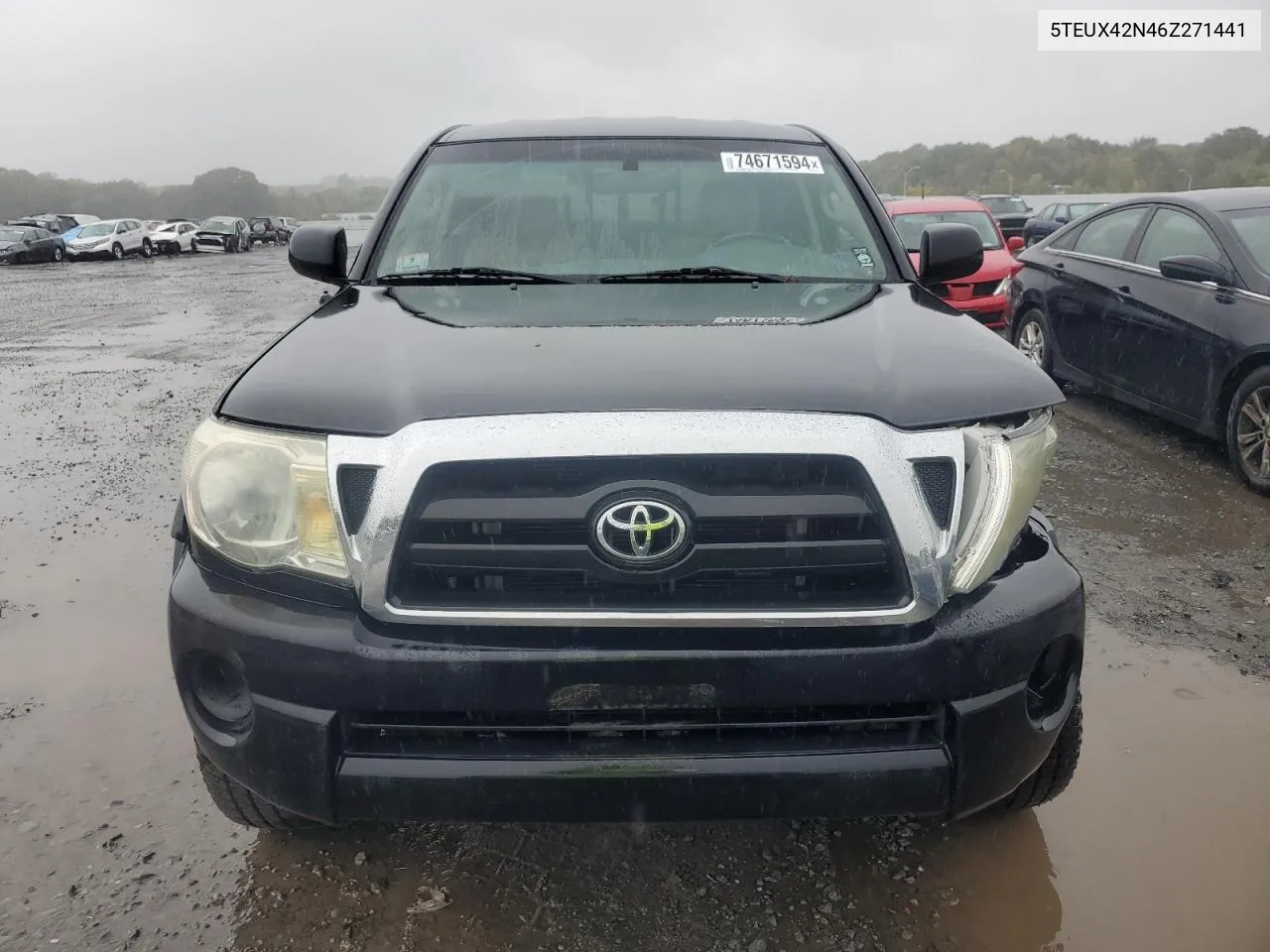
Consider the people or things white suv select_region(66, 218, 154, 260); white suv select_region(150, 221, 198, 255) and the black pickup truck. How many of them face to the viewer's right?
0

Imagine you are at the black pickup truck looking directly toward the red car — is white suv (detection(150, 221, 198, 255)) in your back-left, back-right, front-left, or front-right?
front-left

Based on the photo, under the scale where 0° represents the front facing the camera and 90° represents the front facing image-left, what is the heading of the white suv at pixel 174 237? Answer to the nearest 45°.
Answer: approximately 45°

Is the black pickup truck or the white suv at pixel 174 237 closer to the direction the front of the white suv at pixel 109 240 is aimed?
the black pickup truck

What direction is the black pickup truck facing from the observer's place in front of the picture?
facing the viewer

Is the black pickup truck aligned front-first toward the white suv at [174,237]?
no

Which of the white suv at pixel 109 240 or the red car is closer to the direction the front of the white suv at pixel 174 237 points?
the white suv

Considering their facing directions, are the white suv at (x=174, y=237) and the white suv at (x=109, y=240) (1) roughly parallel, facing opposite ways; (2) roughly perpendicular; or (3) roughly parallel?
roughly parallel

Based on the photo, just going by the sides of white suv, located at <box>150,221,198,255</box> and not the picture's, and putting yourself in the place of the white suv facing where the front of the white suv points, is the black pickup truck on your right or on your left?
on your left

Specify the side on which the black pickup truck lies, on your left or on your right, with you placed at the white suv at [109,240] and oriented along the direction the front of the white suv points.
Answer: on your left

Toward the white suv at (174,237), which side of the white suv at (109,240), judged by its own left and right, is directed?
back

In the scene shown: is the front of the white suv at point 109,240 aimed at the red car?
no

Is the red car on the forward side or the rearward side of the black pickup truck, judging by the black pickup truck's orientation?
on the rearward side
